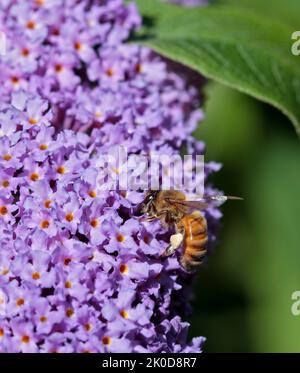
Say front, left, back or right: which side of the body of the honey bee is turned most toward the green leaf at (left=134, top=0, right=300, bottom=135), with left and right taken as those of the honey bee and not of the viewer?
right

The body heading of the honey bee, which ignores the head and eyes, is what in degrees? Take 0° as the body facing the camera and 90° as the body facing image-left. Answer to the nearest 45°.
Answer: approximately 90°
